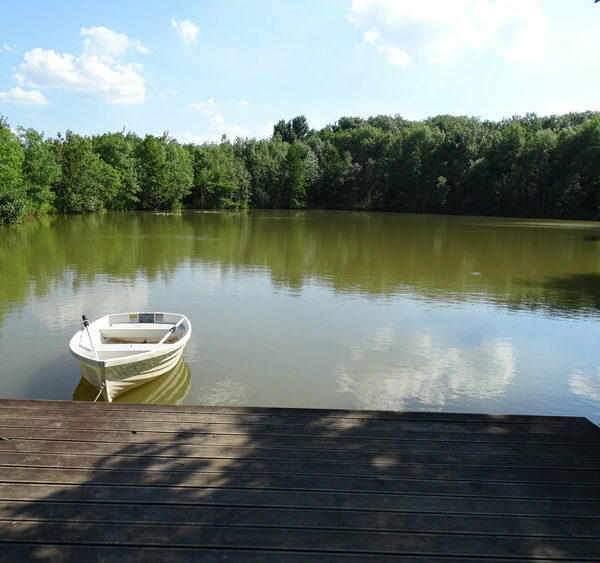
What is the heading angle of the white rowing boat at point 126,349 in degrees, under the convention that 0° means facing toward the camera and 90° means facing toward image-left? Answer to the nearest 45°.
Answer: approximately 45°

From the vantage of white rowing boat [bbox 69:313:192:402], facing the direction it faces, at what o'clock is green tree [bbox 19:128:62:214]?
The green tree is roughly at 4 o'clock from the white rowing boat.

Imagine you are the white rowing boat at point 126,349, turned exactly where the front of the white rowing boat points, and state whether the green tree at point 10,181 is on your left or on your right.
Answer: on your right

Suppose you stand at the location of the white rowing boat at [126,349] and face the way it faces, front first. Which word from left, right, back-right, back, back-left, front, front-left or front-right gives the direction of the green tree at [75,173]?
back-right
